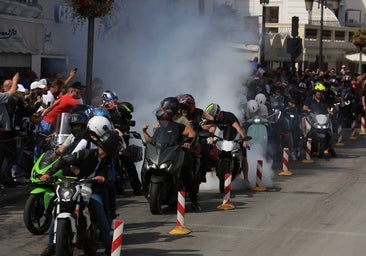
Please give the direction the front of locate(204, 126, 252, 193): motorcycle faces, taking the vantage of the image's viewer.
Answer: facing the viewer

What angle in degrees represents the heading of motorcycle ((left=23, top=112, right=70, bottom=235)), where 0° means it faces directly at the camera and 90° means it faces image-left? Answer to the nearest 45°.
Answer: approximately 45°

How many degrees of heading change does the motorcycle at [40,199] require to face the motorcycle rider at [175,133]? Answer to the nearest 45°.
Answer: approximately 180°

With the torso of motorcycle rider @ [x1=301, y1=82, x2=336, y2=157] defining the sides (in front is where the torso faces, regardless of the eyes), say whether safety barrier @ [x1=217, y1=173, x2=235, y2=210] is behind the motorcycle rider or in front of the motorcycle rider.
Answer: in front

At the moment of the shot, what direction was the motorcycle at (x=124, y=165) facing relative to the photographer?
facing the viewer and to the left of the viewer

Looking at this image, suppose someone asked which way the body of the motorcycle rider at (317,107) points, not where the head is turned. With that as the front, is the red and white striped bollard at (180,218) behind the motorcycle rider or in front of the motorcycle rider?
in front

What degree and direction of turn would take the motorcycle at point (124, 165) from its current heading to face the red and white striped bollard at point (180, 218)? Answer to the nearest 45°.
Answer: approximately 45° to its left

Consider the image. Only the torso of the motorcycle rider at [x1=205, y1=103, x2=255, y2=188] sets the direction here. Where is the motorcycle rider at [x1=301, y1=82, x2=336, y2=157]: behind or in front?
behind
